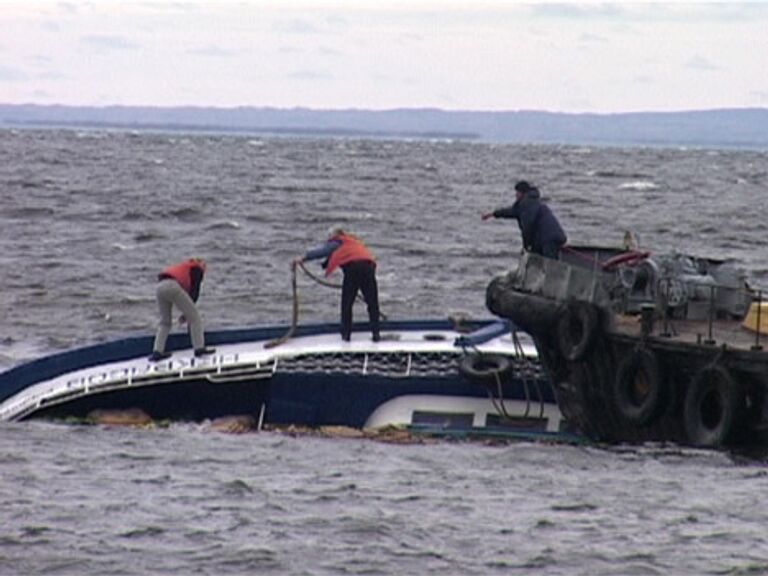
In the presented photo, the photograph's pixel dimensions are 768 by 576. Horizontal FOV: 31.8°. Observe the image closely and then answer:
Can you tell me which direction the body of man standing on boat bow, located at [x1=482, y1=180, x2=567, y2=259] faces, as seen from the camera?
to the viewer's left

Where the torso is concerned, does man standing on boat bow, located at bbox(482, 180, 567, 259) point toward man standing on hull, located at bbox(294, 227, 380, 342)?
yes

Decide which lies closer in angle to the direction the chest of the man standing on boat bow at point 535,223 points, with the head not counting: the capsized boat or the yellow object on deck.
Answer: the capsized boat

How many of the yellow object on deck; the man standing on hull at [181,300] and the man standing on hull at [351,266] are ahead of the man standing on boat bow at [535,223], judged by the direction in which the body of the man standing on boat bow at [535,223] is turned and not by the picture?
2

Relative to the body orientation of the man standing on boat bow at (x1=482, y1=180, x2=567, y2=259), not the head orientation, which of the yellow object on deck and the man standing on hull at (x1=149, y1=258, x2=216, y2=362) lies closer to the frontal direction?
the man standing on hull

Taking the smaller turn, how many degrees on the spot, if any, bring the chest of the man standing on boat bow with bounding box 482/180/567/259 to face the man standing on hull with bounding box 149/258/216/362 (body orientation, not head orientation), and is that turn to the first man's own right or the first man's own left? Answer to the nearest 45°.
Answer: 0° — they already face them

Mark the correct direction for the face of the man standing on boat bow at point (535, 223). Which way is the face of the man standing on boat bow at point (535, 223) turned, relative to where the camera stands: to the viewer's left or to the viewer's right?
to the viewer's left

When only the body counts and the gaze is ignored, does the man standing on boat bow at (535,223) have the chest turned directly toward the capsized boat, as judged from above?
yes

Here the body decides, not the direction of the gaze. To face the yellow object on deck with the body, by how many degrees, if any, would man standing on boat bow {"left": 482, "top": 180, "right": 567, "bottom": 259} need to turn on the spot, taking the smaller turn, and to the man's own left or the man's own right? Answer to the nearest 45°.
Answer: approximately 135° to the man's own left
